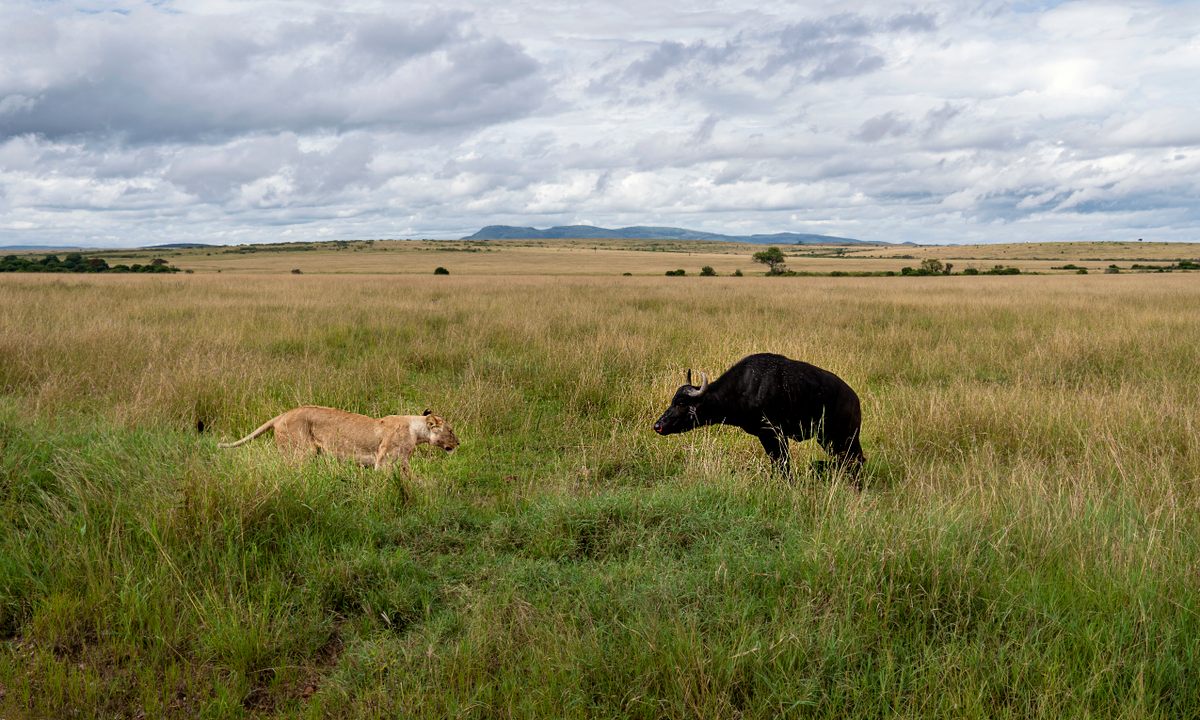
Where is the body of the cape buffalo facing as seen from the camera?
to the viewer's left

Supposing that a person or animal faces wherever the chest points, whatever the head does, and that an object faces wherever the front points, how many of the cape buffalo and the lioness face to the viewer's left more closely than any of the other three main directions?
1

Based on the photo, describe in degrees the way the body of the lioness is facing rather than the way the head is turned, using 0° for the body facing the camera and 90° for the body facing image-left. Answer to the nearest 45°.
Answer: approximately 270°

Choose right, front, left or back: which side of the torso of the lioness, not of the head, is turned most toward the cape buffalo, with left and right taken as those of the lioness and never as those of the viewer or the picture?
front

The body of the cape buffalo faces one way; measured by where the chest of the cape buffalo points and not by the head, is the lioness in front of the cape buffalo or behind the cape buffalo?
in front
